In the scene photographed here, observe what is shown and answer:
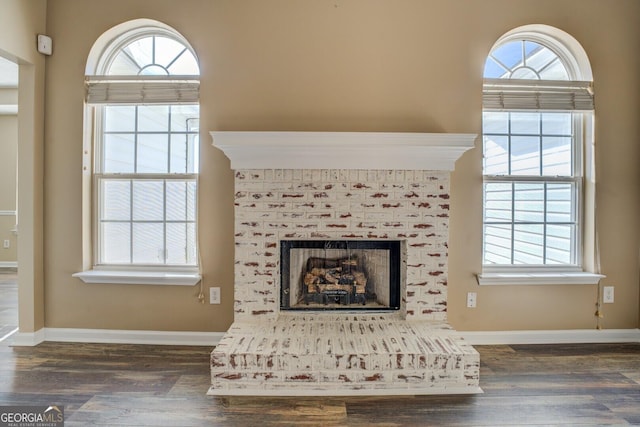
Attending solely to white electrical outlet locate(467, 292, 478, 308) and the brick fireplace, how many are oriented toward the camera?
2

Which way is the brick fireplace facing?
toward the camera

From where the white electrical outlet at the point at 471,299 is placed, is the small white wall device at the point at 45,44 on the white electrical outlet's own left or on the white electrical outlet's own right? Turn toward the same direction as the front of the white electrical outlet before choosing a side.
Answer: on the white electrical outlet's own right

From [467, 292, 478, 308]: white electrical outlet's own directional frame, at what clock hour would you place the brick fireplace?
The brick fireplace is roughly at 2 o'clock from the white electrical outlet.

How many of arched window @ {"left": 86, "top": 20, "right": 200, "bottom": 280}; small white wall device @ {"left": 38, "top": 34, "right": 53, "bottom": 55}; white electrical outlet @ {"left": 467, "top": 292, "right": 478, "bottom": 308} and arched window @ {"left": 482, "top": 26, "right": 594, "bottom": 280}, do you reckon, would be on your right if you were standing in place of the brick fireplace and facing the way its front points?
2

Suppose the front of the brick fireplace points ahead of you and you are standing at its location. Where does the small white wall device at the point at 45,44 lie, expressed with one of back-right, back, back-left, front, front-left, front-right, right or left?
right

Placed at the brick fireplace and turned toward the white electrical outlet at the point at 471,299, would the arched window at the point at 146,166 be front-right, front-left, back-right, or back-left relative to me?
back-left

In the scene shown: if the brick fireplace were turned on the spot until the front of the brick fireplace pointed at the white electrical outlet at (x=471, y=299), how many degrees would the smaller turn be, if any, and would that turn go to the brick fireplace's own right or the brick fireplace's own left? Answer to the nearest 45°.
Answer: approximately 90° to the brick fireplace's own left

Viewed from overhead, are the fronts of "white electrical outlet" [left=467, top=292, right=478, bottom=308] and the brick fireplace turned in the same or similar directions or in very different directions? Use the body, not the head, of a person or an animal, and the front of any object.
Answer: same or similar directions

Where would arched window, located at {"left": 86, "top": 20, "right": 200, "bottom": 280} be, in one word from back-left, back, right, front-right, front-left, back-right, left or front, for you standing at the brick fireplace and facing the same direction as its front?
right

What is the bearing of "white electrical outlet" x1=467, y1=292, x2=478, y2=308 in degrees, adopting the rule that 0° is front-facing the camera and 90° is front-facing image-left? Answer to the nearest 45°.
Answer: approximately 0°
